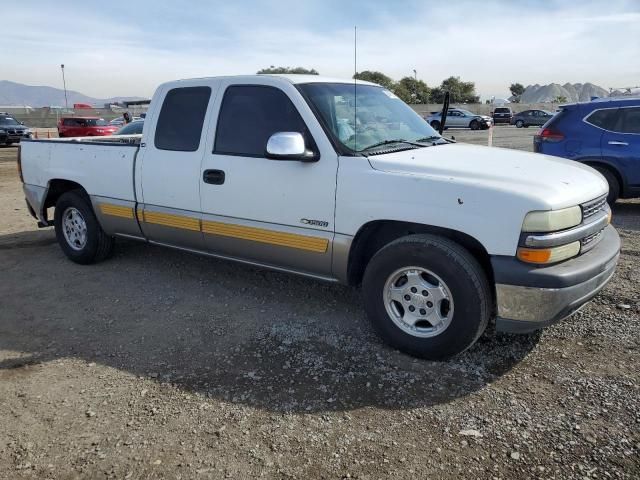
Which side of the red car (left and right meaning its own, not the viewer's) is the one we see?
right

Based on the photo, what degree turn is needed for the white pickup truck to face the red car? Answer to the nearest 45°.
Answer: approximately 180°

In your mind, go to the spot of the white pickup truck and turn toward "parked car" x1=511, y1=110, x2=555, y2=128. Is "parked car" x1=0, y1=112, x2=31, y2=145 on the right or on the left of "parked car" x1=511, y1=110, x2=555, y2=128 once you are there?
left

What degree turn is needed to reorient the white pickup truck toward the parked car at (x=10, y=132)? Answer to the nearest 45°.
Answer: approximately 180°

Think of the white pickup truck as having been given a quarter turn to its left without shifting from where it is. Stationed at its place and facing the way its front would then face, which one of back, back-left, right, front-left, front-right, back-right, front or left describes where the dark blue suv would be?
front

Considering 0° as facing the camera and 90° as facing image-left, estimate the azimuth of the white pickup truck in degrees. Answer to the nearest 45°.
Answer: approximately 315°

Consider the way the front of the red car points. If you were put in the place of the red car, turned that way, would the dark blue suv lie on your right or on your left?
on your right

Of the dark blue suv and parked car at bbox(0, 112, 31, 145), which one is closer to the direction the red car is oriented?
the dark blue suv

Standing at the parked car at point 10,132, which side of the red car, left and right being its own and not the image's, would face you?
back

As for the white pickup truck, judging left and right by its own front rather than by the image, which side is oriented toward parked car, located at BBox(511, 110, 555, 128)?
left

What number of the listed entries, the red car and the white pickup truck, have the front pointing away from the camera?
0
